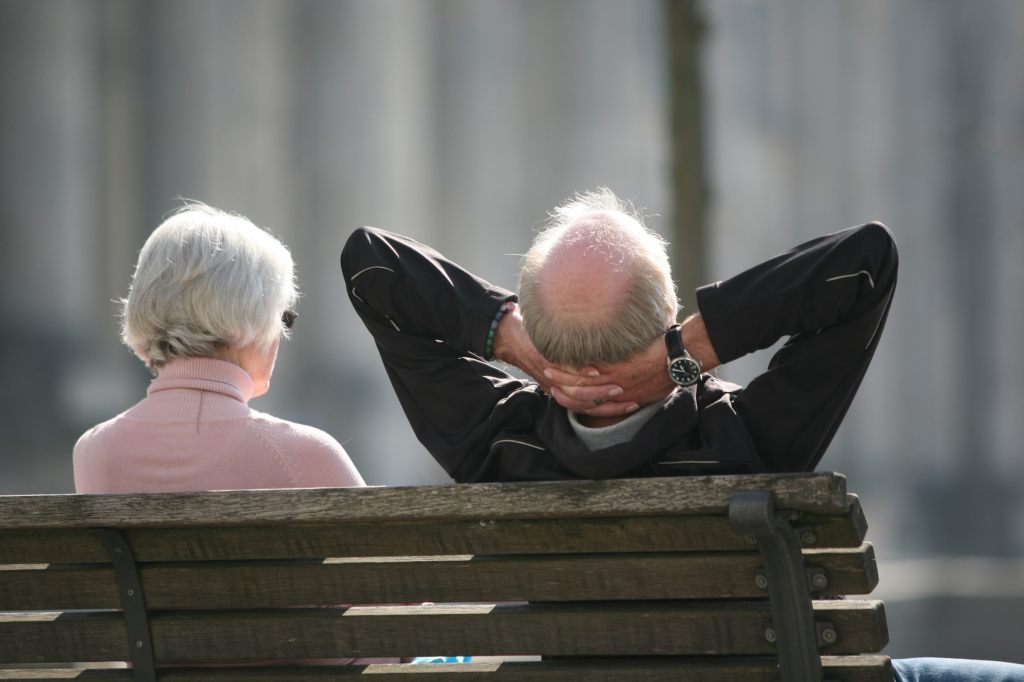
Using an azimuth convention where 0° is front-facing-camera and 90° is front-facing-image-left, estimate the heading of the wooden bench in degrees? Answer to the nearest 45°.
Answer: approximately 180°

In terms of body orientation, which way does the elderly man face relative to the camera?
away from the camera

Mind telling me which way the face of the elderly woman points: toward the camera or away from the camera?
away from the camera

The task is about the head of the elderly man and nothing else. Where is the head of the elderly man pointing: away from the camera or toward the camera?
away from the camera
